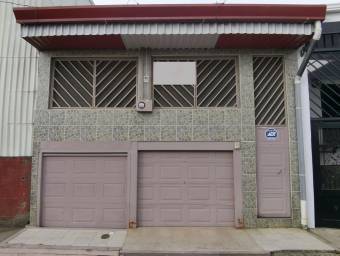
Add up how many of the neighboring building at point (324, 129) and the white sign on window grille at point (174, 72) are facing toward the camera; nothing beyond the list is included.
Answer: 2

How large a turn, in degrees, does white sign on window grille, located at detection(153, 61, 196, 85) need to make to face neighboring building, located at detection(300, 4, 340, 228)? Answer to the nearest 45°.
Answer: approximately 90° to its left

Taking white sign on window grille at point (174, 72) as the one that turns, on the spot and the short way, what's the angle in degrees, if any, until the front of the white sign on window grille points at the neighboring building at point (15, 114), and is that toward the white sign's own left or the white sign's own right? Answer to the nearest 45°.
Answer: approximately 90° to the white sign's own right

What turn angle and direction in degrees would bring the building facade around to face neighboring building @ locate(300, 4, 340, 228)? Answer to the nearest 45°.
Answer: approximately 90° to its left

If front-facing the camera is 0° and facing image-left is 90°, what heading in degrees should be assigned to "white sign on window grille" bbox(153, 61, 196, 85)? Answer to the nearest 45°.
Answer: approximately 0°

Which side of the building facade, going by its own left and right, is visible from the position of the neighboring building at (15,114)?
right

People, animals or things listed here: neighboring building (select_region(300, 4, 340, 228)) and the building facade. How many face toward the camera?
2

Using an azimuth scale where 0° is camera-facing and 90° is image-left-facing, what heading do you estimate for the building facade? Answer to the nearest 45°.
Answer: approximately 0°
